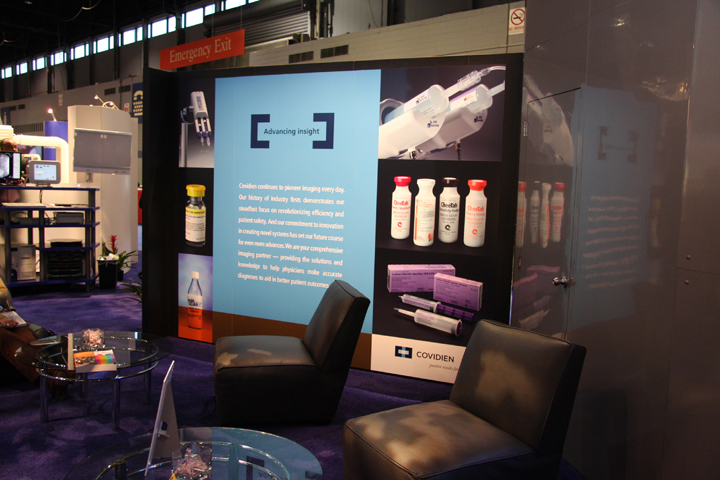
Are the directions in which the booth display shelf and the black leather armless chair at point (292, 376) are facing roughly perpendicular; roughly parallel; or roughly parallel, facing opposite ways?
roughly perpendicular

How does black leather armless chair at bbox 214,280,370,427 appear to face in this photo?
to the viewer's left

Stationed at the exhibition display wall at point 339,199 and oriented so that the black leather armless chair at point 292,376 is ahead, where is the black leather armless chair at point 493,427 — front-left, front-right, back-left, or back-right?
front-left

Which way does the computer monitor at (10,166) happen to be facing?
toward the camera

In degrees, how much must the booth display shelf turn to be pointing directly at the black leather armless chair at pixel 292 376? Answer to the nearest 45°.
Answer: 0° — it already faces it

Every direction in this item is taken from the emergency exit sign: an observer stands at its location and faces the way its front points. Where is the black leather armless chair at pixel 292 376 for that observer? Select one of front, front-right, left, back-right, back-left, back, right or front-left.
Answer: front-left

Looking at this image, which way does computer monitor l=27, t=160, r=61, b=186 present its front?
toward the camera

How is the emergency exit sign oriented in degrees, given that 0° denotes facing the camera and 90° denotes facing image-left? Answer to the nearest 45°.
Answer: approximately 45°

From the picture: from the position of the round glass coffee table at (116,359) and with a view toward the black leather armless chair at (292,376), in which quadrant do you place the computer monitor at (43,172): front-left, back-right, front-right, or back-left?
back-left
